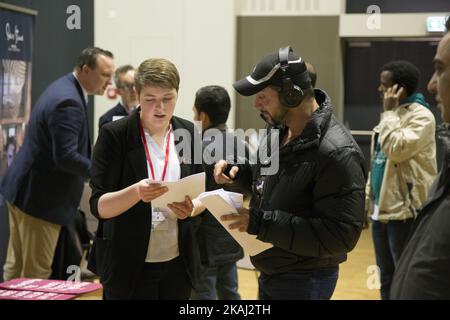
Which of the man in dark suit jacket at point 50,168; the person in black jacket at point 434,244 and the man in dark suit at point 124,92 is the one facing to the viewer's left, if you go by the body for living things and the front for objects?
the person in black jacket

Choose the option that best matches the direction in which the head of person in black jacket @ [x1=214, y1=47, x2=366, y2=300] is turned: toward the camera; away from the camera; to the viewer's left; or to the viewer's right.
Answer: to the viewer's left

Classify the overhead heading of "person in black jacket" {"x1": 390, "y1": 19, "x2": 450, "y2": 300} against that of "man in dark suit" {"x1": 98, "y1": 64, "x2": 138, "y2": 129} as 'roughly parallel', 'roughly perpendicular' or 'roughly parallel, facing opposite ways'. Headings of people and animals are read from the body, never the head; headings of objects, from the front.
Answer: roughly parallel, facing opposite ways

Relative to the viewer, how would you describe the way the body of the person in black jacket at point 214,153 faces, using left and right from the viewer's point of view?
facing away from the viewer and to the left of the viewer

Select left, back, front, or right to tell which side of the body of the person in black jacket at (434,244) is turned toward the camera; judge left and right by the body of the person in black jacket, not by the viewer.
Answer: left

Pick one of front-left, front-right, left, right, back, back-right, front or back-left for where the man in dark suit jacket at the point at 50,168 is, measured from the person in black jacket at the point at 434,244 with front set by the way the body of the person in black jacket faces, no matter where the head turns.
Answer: front-right

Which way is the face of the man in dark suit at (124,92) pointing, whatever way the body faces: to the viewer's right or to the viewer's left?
to the viewer's right

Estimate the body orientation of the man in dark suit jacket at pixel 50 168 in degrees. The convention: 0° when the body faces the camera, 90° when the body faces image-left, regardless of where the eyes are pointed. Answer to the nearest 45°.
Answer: approximately 270°

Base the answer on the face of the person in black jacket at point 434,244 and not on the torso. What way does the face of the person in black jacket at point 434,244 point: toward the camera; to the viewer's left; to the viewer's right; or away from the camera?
to the viewer's left

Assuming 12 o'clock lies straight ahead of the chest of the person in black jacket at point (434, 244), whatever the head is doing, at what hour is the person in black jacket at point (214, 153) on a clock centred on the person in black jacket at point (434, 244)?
the person in black jacket at point (214, 153) is roughly at 2 o'clock from the person in black jacket at point (434, 244).

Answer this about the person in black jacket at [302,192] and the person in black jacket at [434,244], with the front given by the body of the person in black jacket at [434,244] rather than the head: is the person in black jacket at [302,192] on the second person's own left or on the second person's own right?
on the second person's own right

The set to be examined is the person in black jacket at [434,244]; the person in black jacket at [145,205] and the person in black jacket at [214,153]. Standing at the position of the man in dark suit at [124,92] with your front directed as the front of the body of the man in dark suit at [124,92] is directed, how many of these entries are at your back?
0
